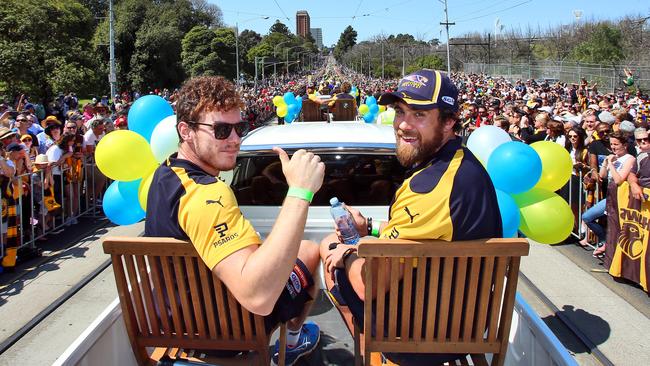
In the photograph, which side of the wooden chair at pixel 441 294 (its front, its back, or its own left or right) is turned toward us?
back

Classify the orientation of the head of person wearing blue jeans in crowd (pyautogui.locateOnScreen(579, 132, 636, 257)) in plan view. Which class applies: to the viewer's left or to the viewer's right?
to the viewer's left

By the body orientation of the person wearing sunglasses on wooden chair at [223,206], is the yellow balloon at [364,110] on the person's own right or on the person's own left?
on the person's own left

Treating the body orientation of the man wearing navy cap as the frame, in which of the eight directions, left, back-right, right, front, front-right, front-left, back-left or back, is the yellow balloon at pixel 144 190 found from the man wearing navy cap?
front-right

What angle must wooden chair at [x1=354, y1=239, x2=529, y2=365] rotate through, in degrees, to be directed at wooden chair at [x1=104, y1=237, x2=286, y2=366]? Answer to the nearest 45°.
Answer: approximately 90° to its left
